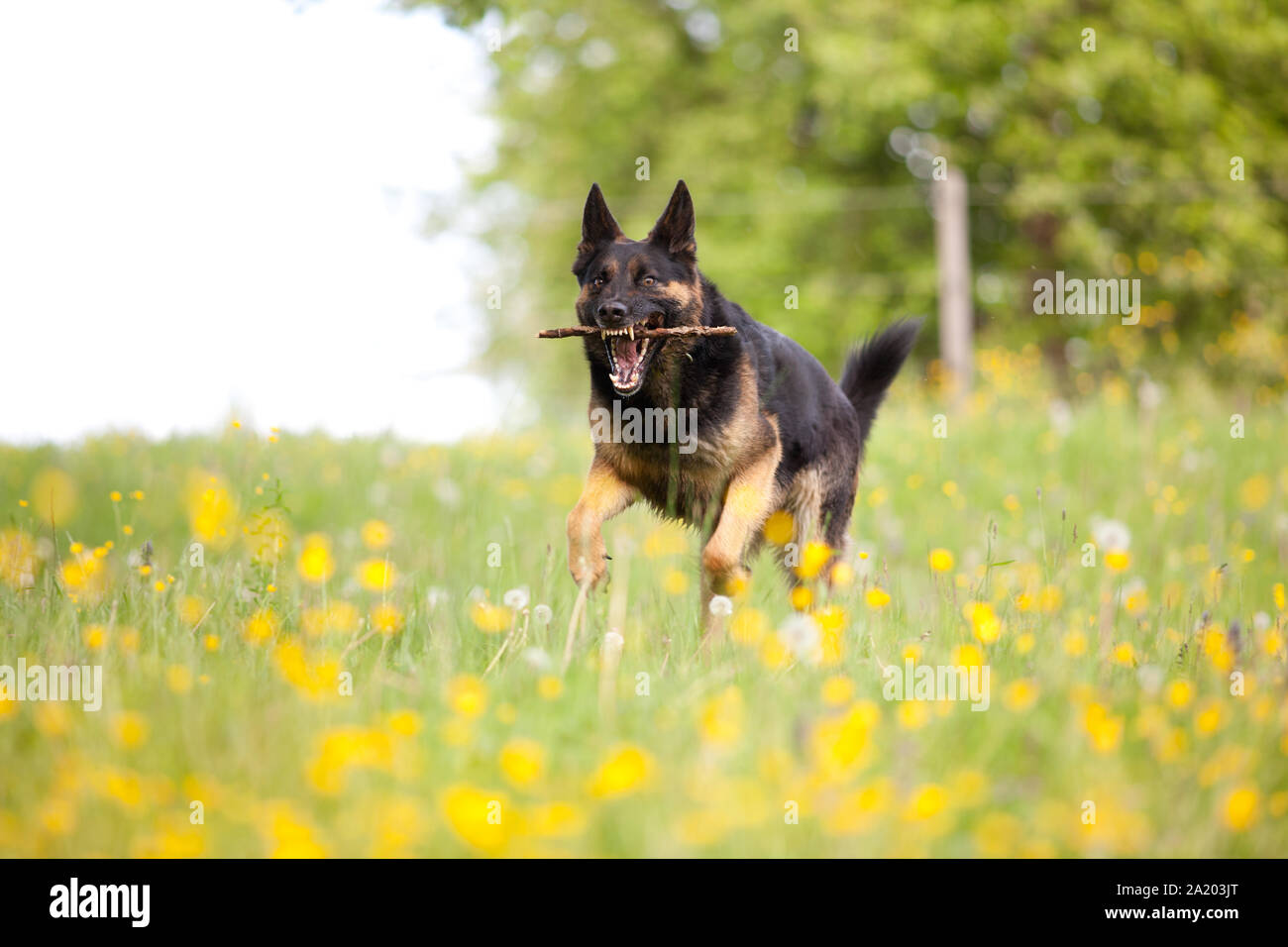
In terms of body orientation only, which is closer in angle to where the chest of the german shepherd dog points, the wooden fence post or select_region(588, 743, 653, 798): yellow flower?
the yellow flower

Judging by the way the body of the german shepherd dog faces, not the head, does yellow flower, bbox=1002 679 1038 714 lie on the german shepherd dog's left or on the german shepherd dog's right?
on the german shepherd dog's left

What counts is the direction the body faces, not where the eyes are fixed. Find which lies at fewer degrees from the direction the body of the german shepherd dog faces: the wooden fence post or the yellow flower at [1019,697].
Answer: the yellow flower

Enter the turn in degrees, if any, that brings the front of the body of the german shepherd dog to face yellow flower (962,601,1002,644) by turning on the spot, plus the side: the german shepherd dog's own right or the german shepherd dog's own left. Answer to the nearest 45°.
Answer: approximately 90° to the german shepherd dog's own left

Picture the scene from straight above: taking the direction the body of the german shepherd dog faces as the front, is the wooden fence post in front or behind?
behind

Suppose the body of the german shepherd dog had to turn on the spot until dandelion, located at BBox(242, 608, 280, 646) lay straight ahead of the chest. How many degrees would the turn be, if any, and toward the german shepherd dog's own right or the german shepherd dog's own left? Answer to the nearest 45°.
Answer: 0° — it already faces it

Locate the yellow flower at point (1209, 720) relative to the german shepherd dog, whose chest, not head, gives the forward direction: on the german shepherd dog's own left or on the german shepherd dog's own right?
on the german shepherd dog's own left

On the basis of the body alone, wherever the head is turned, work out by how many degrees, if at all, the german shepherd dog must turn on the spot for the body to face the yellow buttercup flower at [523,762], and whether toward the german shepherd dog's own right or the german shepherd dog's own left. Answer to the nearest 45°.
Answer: approximately 45° to the german shepherd dog's own left
